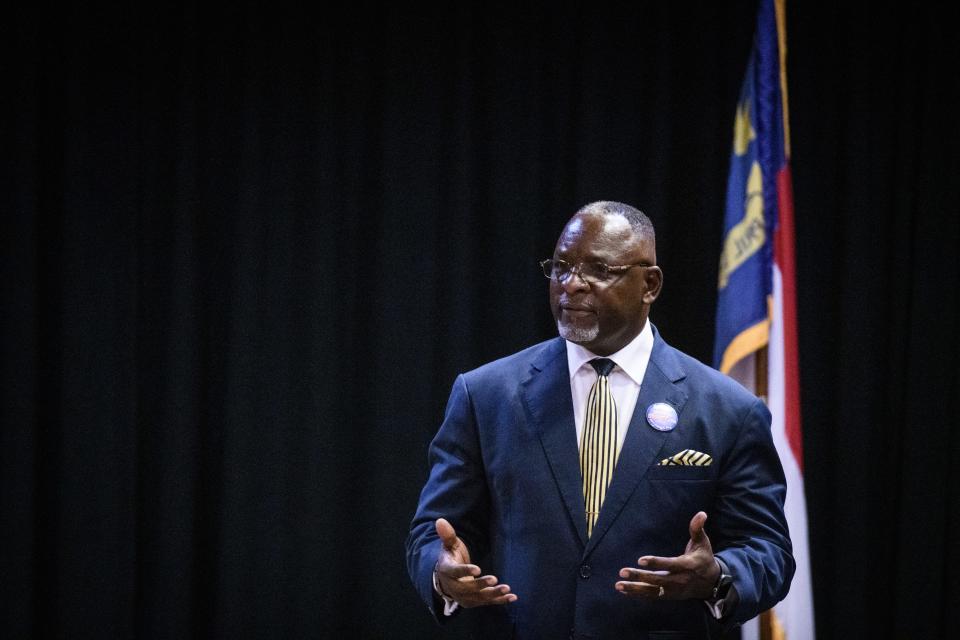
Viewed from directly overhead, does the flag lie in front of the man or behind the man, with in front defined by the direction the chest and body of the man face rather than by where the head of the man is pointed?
behind

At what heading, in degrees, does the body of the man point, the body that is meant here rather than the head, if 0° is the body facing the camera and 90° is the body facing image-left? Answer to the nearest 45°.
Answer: approximately 0°

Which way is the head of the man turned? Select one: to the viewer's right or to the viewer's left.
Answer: to the viewer's left
